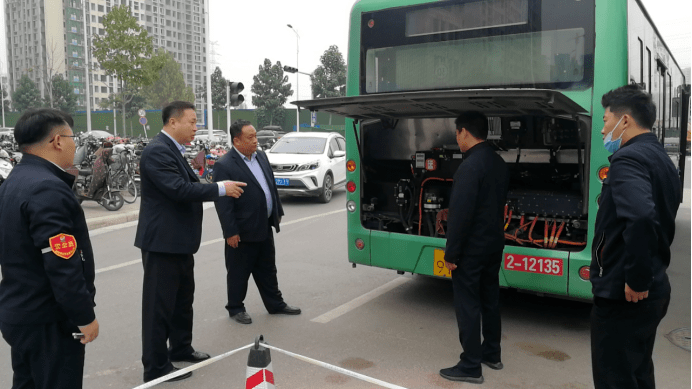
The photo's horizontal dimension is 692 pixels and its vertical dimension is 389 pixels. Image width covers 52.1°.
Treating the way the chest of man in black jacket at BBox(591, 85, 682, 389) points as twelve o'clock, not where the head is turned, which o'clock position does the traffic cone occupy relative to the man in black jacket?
The traffic cone is roughly at 11 o'clock from the man in black jacket.

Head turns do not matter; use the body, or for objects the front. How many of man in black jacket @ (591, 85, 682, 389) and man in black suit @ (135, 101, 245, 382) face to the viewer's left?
1

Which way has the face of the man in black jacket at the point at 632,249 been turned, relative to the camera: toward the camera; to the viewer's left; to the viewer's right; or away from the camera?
to the viewer's left

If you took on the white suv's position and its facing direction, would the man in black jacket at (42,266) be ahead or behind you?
ahead

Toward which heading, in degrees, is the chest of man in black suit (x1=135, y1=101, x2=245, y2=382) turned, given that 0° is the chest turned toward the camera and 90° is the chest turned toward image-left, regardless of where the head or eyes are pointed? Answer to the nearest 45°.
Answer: approximately 270°

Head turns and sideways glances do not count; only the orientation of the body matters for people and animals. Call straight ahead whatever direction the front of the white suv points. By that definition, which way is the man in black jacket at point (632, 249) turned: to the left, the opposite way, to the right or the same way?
to the right

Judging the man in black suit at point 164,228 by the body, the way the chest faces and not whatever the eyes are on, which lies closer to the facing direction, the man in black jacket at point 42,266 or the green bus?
the green bus

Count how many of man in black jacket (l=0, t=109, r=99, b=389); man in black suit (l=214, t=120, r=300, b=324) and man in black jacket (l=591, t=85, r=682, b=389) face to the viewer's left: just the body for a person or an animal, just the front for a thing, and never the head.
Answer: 1

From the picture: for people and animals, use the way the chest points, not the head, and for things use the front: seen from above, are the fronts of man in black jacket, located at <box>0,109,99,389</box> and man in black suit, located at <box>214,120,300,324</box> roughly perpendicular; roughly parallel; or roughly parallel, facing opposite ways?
roughly perpendicular

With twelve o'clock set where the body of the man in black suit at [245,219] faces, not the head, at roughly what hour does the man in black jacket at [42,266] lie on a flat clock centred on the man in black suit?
The man in black jacket is roughly at 2 o'clock from the man in black suit.

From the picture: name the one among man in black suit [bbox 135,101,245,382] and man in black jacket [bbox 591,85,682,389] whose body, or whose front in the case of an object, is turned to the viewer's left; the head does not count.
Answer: the man in black jacket

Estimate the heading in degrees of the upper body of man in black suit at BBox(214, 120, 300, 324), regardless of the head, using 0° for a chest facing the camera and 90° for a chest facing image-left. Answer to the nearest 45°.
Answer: approximately 315°

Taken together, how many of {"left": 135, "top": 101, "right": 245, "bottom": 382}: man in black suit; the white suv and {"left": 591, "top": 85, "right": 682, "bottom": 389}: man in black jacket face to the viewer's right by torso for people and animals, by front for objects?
1

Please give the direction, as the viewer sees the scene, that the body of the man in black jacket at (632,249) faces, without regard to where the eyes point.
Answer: to the viewer's left

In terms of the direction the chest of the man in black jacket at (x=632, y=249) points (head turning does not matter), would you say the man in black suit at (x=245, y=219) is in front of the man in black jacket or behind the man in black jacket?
in front

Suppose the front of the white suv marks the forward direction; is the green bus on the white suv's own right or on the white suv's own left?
on the white suv's own left

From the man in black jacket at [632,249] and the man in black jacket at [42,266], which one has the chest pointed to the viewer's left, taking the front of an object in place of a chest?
the man in black jacket at [632,249]
